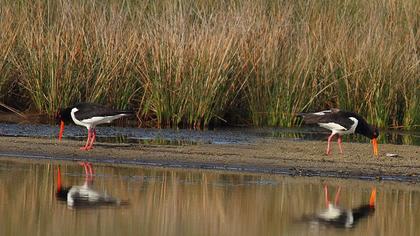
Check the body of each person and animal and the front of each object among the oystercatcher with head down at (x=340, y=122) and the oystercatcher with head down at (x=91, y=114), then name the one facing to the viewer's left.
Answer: the oystercatcher with head down at (x=91, y=114)

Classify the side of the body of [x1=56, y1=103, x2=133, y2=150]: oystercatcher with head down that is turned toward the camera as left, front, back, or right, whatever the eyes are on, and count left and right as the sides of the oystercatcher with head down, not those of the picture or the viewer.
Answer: left

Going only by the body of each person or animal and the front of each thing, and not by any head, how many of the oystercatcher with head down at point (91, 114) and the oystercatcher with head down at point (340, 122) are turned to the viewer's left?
1

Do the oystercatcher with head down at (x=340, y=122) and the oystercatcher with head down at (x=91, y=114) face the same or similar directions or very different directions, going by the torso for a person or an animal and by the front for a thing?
very different directions

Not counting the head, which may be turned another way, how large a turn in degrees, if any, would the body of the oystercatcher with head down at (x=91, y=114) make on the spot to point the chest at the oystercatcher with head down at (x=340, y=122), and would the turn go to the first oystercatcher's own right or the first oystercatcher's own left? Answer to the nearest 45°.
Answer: approximately 180°

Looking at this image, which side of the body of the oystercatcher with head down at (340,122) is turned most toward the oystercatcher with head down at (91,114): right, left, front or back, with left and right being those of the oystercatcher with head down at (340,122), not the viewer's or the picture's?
back

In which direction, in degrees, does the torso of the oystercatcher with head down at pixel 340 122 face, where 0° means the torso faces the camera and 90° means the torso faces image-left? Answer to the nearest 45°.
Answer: approximately 270°
